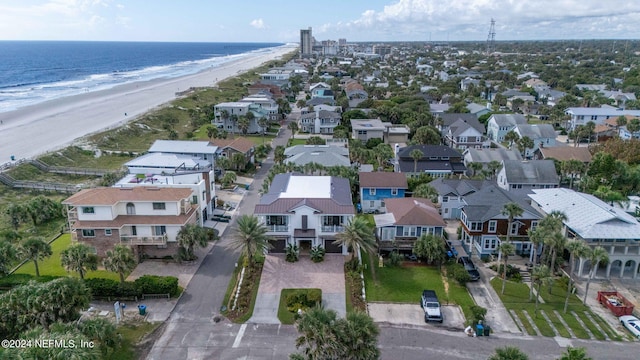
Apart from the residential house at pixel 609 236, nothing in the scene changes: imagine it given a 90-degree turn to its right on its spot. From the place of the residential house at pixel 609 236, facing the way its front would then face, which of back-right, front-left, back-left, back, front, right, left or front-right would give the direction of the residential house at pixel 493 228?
front

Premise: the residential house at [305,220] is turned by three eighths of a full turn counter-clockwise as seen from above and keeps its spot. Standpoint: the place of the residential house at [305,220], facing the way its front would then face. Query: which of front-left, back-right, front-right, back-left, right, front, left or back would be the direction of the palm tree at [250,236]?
back

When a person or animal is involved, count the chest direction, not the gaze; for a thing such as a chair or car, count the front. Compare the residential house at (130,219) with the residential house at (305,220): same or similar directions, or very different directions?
same or similar directions

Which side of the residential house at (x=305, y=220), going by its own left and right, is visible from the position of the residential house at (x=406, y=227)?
left

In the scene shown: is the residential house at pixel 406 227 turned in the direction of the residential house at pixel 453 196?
no

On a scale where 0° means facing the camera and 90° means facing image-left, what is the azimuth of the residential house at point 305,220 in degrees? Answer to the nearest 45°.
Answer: approximately 0°

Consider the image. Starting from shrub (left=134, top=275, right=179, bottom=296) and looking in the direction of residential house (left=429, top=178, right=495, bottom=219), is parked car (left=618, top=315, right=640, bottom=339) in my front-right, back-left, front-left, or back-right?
front-right

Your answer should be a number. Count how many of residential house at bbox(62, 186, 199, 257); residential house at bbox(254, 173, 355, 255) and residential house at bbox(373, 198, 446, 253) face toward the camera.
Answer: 3

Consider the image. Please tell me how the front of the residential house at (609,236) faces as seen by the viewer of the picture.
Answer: facing the viewer

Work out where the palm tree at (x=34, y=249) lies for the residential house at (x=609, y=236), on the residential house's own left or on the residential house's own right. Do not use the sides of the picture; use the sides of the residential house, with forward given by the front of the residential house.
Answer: on the residential house's own right

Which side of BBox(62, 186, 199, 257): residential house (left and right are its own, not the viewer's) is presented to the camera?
front

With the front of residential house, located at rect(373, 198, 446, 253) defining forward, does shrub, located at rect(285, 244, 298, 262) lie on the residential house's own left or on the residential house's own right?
on the residential house's own right

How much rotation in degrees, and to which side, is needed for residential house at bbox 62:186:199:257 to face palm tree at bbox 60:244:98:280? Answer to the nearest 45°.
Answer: approximately 45° to its right

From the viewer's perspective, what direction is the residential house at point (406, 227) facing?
toward the camera

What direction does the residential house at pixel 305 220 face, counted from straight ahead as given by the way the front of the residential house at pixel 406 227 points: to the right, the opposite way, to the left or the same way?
the same way

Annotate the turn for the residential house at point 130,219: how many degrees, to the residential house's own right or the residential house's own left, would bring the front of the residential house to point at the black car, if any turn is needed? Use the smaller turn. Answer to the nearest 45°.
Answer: approximately 45° to the residential house's own left

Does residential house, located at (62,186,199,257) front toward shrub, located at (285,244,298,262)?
no

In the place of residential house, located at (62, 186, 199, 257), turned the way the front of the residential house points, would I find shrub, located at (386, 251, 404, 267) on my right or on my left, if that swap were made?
on my left
